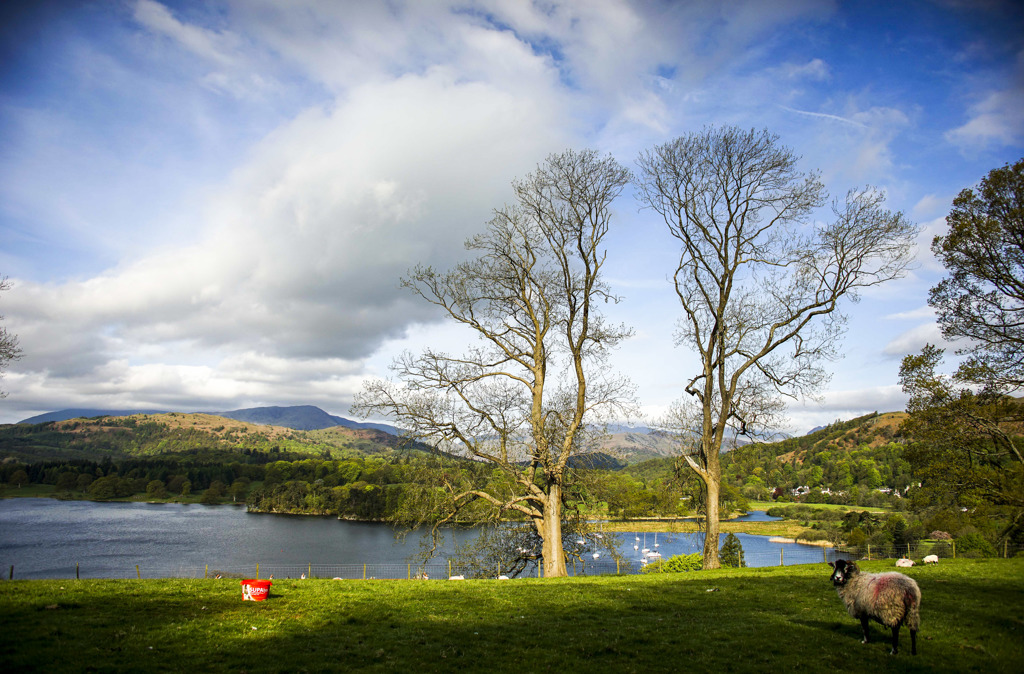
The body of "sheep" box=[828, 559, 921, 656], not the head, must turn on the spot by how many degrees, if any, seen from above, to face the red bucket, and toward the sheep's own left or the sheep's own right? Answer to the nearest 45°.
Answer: approximately 45° to the sheep's own left

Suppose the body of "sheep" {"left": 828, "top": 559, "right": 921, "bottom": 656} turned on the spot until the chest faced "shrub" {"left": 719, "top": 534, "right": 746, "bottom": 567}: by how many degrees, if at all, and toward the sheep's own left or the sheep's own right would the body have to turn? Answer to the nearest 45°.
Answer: approximately 45° to the sheep's own right

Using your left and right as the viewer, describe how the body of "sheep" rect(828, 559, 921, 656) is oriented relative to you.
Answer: facing away from the viewer and to the left of the viewer
